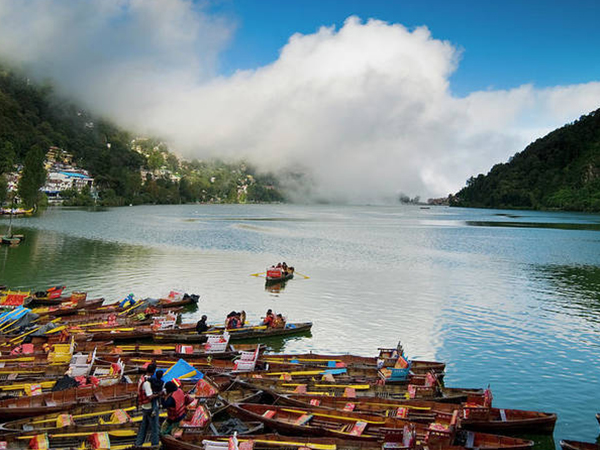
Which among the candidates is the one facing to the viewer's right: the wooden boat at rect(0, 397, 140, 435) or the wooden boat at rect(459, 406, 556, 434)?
the wooden boat at rect(459, 406, 556, 434)

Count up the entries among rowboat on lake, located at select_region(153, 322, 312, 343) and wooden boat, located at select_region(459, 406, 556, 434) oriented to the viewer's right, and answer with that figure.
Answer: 2

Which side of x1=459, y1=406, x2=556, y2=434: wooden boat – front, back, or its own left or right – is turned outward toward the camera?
right

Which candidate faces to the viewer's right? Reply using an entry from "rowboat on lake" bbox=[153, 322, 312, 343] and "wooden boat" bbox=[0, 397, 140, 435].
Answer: the rowboat on lake

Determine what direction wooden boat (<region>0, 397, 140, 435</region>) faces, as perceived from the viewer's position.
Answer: facing to the left of the viewer
